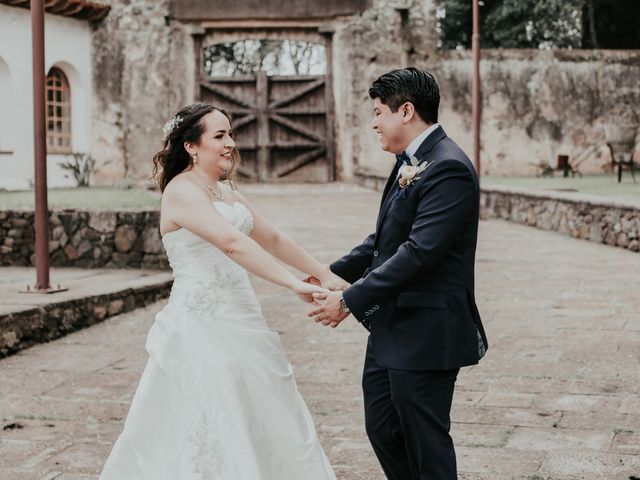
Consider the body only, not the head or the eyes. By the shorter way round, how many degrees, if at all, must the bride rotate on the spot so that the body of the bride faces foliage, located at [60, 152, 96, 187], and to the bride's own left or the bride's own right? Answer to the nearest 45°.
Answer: approximately 135° to the bride's own left

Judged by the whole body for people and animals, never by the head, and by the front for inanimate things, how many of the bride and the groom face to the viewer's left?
1

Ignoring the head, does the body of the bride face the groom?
yes

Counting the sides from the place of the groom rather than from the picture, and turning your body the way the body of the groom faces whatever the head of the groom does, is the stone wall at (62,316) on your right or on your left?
on your right

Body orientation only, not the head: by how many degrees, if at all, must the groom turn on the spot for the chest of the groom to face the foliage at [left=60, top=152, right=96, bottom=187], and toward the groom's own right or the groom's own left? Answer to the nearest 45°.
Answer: approximately 90° to the groom's own right

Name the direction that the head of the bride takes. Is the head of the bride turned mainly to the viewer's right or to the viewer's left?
to the viewer's right

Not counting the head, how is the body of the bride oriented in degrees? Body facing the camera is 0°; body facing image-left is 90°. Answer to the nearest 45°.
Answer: approximately 315°

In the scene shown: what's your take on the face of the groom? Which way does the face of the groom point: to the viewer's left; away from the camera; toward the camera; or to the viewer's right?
to the viewer's left

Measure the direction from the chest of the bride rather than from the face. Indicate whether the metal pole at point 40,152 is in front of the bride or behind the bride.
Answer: behind

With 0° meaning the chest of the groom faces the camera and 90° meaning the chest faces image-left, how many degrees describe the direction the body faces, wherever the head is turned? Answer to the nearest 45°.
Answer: approximately 90°

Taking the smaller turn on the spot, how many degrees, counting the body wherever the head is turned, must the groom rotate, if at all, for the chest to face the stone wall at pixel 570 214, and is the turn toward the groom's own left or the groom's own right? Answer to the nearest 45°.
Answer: approximately 90° to the groom's own right
